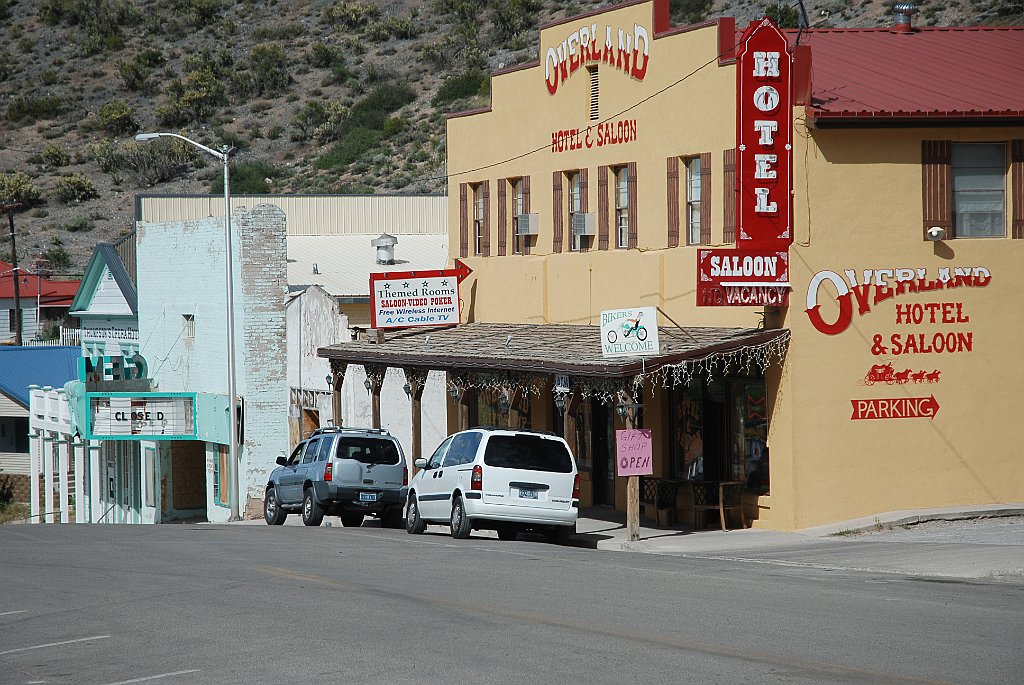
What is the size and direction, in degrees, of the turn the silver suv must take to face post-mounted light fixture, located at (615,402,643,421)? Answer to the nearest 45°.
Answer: approximately 180°

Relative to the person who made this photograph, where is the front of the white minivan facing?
facing away from the viewer and to the left of the viewer

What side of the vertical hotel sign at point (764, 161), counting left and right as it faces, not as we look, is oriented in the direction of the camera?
front

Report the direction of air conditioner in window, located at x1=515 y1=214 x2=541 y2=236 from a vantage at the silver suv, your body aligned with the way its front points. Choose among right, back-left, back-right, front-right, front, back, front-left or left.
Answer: right

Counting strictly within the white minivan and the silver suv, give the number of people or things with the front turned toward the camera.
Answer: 0

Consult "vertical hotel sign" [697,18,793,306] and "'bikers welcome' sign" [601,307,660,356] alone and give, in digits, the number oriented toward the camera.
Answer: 2

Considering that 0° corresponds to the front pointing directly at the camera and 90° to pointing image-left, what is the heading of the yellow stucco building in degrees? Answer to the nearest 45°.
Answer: approximately 45°

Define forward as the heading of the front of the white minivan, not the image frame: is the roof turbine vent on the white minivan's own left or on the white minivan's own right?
on the white minivan's own right

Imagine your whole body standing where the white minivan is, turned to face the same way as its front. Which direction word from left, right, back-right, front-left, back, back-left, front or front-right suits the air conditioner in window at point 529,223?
front-right

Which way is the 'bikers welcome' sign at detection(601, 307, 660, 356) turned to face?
toward the camera

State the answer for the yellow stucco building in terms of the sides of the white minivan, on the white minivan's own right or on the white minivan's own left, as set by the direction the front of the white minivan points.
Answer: on the white minivan's own right
